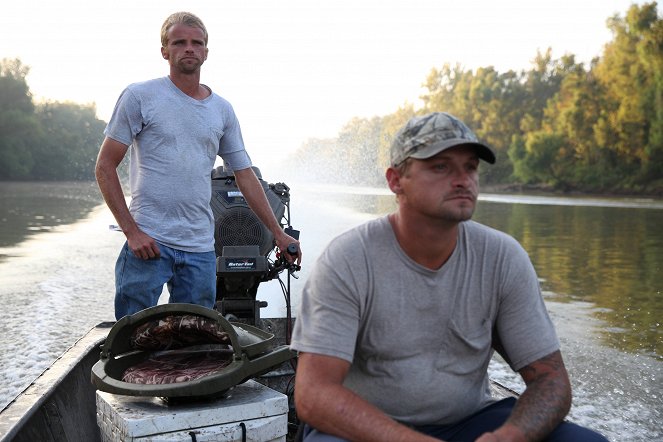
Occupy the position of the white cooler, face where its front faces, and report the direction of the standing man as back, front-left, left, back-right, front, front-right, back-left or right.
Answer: back

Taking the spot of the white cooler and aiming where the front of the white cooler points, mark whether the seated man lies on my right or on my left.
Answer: on my left

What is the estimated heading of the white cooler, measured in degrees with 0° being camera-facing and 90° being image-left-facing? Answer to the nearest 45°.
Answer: approximately 0°

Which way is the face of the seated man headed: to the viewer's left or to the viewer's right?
to the viewer's right

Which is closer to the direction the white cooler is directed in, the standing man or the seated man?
the seated man

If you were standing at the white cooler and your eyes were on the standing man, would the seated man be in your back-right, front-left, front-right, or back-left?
back-right

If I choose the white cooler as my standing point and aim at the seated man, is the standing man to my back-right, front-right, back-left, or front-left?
back-left
